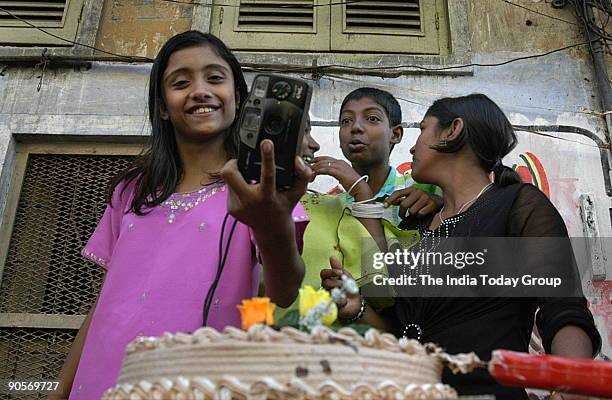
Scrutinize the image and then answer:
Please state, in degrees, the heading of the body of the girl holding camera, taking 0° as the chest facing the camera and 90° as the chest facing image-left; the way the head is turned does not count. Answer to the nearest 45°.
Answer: approximately 0°

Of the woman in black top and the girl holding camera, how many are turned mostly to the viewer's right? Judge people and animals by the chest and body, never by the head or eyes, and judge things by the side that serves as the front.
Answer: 0

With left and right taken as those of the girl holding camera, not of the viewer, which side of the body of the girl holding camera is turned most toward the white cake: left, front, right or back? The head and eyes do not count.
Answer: front

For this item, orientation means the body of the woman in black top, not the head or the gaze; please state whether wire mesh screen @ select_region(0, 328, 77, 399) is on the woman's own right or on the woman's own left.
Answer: on the woman's own right

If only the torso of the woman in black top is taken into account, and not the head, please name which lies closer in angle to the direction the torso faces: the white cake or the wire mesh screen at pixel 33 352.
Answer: the white cake

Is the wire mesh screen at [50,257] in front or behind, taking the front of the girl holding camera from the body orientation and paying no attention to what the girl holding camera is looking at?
behind

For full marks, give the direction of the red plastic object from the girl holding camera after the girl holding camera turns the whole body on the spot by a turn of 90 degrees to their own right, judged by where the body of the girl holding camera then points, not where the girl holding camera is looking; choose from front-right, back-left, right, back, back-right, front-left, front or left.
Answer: back-left

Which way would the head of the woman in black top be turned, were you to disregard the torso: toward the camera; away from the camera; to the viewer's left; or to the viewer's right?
to the viewer's left

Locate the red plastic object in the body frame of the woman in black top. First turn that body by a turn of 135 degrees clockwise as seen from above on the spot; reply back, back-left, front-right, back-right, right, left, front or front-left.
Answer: back

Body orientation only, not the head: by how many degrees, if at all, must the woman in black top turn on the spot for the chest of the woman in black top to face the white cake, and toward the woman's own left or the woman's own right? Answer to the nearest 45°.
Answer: approximately 45° to the woman's own left

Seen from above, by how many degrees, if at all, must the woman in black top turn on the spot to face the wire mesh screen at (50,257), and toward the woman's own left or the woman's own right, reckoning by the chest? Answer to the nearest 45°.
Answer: approximately 90° to the woman's own right

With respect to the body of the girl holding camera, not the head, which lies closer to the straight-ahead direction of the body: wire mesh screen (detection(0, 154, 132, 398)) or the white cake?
the white cake

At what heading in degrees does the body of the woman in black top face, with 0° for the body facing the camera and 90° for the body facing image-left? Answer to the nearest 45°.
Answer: approximately 45°

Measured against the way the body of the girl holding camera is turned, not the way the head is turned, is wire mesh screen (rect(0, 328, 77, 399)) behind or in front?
behind

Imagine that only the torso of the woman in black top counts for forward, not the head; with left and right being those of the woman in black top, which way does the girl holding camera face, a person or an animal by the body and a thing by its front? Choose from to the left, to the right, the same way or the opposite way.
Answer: to the left

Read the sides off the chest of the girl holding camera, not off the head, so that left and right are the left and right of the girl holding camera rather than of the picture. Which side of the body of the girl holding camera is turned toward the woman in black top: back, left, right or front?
left
